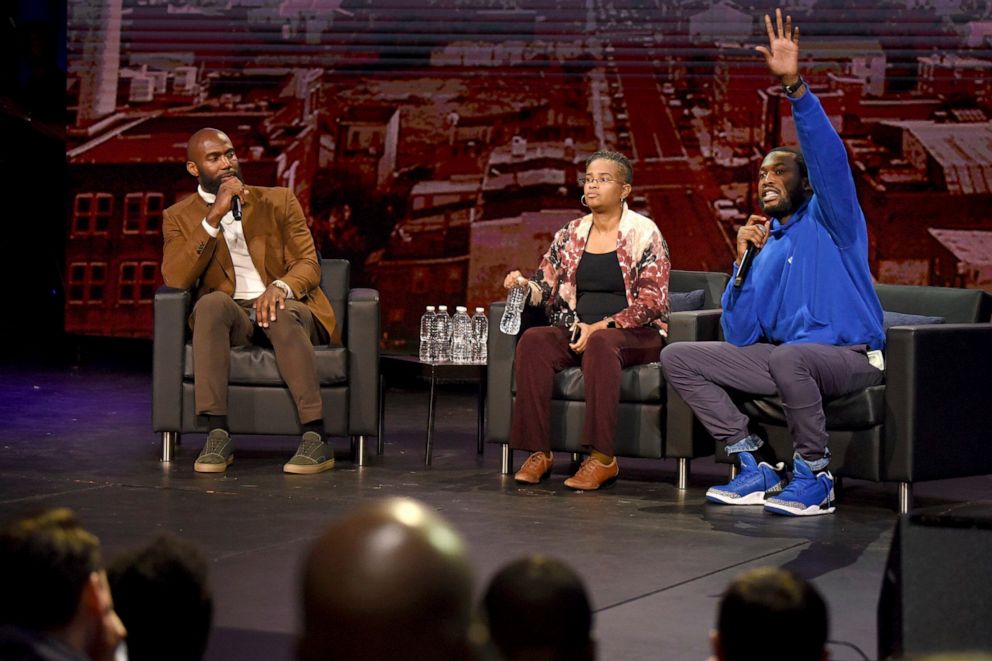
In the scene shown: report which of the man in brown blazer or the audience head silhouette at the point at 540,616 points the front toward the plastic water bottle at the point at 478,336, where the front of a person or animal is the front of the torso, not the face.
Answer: the audience head silhouette

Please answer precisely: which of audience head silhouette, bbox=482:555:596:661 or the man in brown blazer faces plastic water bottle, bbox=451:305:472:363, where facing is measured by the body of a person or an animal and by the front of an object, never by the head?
the audience head silhouette

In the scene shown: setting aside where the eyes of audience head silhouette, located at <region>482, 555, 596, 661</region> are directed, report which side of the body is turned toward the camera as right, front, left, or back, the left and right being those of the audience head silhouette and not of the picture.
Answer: back

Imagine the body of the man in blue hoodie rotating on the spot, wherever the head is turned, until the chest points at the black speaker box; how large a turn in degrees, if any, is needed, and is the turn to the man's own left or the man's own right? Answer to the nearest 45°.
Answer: approximately 45° to the man's own left

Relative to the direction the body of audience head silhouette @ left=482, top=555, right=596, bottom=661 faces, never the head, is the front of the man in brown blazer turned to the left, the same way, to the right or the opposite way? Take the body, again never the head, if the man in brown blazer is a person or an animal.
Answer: the opposite way

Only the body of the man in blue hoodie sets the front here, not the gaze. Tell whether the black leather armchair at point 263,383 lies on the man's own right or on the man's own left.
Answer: on the man's own right

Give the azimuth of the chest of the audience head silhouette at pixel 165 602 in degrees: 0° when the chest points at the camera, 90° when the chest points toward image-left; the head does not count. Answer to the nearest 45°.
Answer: approximately 180°

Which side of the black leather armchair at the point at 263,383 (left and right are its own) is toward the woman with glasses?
left

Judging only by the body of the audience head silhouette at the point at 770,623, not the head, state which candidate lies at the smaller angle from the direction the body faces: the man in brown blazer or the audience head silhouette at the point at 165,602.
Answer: the man in brown blazer

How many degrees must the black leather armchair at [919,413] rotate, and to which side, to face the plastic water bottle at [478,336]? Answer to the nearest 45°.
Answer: approximately 90° to its right
